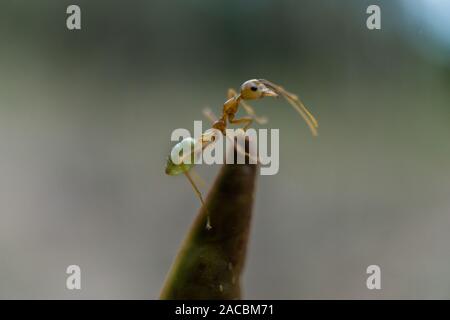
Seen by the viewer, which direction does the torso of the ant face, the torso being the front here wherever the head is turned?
to the viewer's right
